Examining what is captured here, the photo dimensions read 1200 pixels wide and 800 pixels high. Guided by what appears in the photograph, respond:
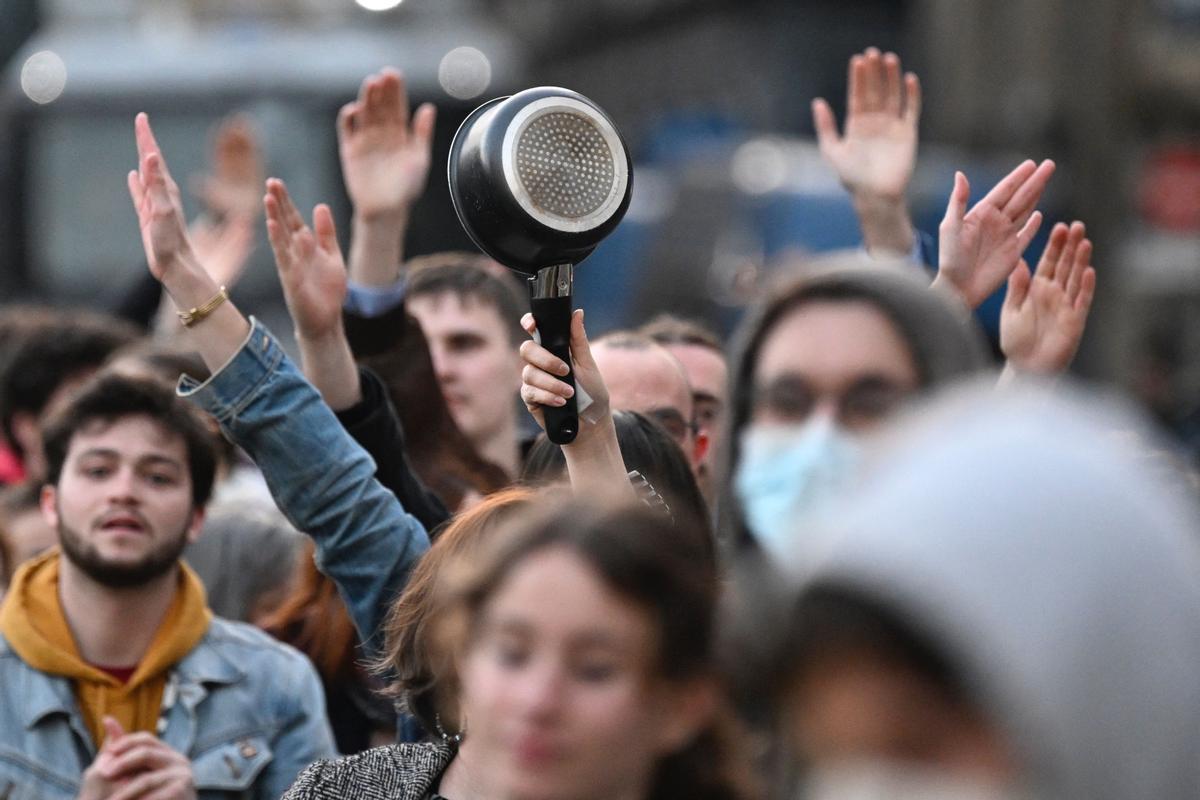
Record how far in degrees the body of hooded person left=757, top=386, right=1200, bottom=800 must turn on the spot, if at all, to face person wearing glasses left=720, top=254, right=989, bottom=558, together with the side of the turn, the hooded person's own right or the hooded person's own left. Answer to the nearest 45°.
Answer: approximately 135° to the hooded person's own right

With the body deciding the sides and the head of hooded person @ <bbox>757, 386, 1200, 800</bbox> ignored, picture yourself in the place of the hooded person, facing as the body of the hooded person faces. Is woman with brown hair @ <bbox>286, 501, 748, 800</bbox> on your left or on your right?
on your right

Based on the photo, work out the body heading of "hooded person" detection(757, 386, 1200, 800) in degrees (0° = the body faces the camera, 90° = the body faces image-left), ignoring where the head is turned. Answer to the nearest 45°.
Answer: approximately 45°

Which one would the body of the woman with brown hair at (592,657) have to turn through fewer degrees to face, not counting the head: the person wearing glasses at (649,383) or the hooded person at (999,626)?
the hooded person

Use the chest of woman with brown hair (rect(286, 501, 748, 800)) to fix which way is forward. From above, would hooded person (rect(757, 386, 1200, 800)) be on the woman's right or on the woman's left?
on the woman's left

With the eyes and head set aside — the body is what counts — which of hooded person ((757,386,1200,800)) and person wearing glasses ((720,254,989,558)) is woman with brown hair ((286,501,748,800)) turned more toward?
the hooded person

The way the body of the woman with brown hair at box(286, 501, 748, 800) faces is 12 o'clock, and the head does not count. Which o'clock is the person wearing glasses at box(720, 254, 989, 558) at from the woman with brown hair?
The person wearing glasses is roughly at 6 o'clock from the woman with brown hair.
